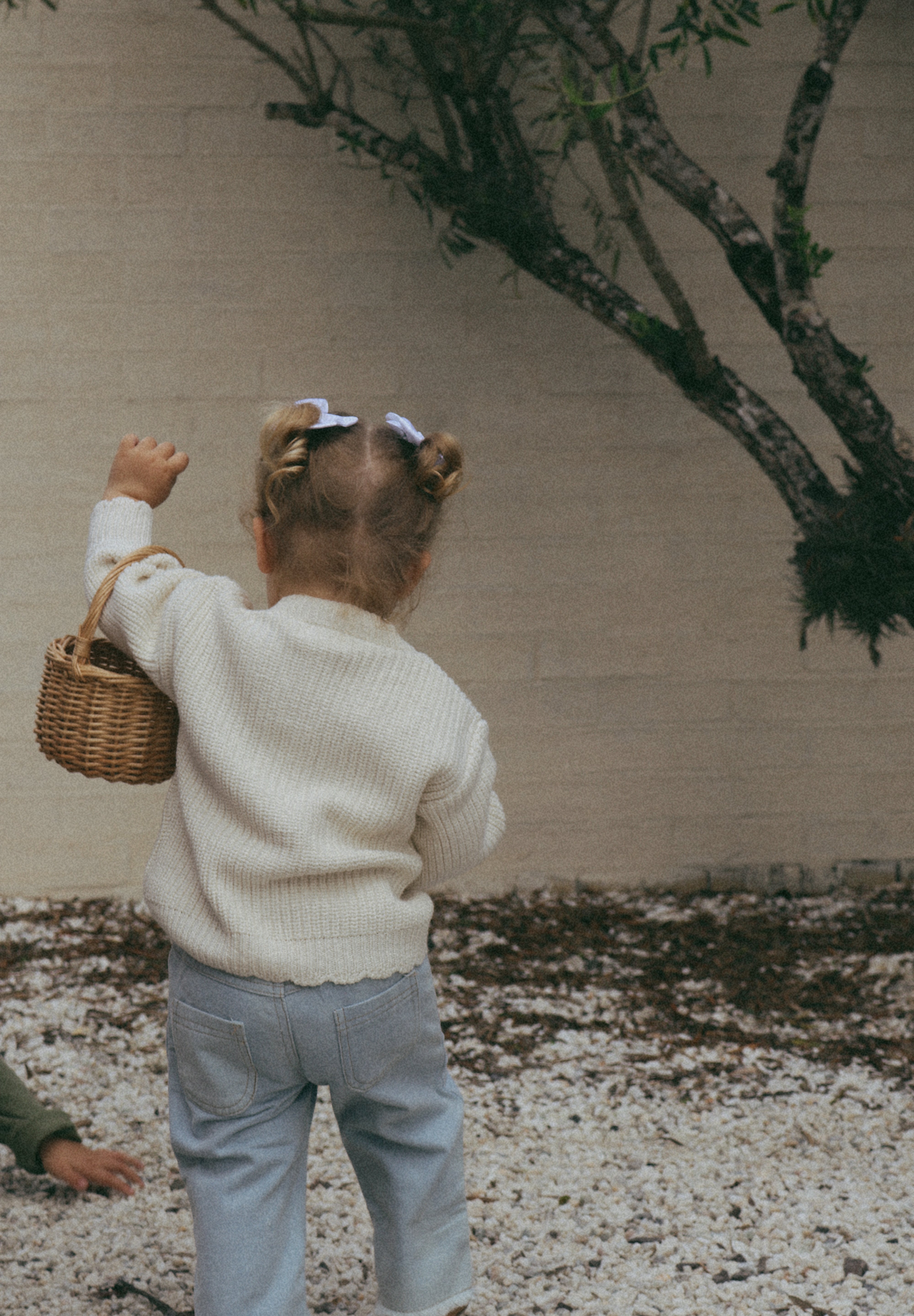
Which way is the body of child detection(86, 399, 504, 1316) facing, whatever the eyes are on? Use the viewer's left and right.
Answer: facing away from the viewer
